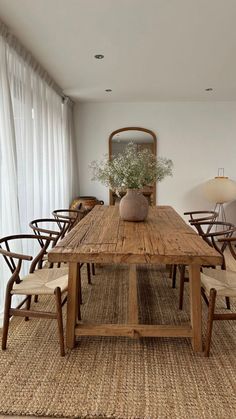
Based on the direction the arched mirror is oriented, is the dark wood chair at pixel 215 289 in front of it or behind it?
in front

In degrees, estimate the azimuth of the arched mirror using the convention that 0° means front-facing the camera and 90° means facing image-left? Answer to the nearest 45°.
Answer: approximately 0°

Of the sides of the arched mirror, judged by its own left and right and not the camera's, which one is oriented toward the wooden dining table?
front

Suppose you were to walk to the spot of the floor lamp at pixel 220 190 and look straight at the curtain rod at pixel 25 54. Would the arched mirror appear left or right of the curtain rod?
right

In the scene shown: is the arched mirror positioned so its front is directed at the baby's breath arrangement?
yes

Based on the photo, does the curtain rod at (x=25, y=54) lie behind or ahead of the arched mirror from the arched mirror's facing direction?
ahead

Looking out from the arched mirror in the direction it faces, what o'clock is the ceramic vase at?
The ceramic vase is roughly at 12 o'clock from the arched mirror.

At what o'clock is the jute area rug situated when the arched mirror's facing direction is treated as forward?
The jute area rug is roughly at 12 o'clock from the arched mirror.

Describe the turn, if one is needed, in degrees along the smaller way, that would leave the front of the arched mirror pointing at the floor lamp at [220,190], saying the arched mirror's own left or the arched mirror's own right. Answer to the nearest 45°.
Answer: approximately 90° to the arched mirror's own left
